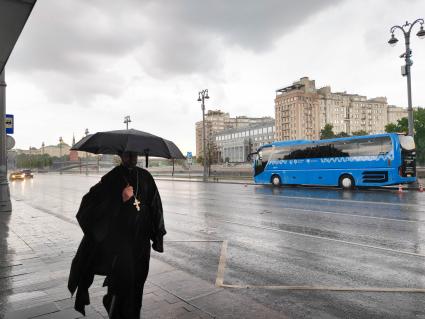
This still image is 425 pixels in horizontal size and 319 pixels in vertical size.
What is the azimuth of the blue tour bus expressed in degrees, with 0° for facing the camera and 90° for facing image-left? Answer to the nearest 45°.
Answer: approximately 135°

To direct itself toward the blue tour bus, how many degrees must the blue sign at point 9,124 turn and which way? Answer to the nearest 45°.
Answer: approximately 90° to its left

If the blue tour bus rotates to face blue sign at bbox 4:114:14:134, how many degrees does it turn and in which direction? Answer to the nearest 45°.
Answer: approximately 90° to its left

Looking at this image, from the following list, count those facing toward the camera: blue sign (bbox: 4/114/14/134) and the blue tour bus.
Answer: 1

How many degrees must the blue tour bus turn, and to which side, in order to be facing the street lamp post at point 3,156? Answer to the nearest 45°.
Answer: approximately 90° to its left
